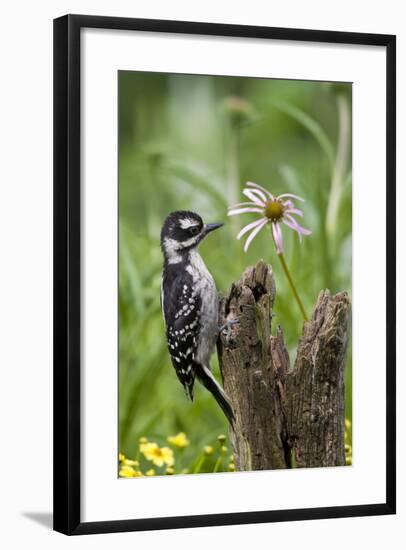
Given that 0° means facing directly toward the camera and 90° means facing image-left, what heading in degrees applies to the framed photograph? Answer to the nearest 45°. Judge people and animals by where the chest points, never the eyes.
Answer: approximately 315°
